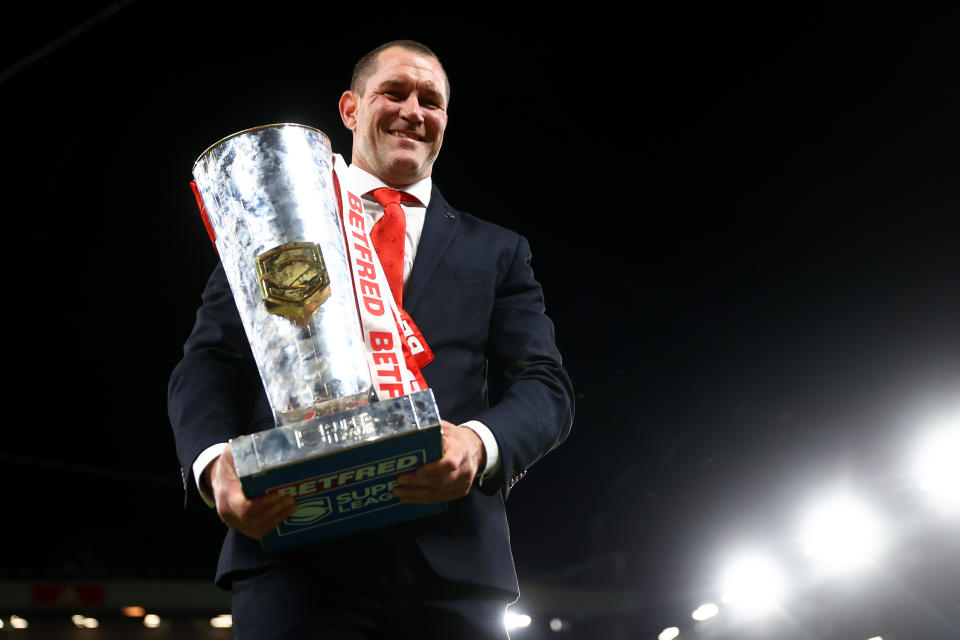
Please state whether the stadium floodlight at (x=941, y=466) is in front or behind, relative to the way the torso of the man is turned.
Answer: behind

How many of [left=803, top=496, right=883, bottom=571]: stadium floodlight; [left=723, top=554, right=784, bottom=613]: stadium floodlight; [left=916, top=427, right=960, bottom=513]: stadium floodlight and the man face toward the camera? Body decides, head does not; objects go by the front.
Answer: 4

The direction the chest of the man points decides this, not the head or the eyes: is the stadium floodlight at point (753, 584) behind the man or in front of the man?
behind

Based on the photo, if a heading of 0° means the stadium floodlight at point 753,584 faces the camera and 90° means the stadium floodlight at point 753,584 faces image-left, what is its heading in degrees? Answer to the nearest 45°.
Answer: approximately 0°

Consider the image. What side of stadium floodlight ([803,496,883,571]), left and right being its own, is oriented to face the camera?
front

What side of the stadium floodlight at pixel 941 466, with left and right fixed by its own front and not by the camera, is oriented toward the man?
front

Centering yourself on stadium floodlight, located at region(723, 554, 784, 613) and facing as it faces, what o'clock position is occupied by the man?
The man is roughly at 12 o'clock from the stadium floodlight.

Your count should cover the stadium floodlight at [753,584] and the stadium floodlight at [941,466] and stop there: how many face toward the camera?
2

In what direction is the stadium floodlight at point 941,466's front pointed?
toward the camera
